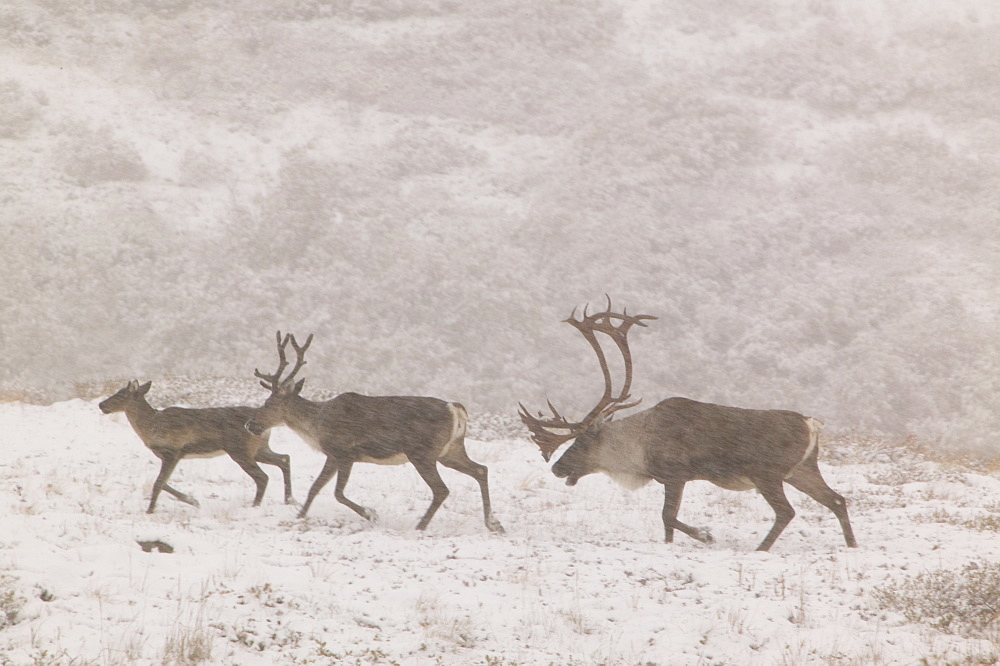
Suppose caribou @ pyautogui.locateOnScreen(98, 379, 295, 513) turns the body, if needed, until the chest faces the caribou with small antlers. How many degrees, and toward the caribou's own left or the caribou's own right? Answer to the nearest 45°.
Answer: approximately 135° to the caribou's own left

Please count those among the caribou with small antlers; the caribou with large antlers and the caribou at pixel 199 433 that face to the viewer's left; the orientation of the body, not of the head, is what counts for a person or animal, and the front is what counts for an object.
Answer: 3

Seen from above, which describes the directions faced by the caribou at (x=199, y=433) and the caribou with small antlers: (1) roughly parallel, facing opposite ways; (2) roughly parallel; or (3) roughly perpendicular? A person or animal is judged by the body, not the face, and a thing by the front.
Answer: roughly parallel

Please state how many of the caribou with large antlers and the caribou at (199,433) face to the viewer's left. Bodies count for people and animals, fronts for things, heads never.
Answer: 2

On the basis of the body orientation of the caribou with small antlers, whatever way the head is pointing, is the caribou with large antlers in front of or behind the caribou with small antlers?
behind

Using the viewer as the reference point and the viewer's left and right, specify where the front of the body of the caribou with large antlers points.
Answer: facing to the left of the viewer

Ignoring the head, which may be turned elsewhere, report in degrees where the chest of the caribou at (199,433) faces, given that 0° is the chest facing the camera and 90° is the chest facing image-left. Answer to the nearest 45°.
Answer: approximately 90°

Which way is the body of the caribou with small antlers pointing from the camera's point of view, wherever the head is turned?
to the viewer's left

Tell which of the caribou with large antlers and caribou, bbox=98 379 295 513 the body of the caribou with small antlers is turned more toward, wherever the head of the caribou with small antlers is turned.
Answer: the caribou

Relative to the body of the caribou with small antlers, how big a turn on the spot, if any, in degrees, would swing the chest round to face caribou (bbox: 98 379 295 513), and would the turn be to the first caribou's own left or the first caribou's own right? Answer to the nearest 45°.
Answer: approximately 45° to the first caribou's own right

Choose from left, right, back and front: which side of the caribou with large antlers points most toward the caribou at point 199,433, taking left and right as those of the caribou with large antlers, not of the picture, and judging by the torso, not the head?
front

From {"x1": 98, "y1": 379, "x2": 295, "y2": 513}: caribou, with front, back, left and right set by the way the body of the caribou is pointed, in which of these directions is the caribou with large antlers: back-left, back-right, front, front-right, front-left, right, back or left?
back-left

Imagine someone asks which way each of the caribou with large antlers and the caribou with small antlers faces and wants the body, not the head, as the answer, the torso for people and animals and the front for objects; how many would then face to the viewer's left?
2

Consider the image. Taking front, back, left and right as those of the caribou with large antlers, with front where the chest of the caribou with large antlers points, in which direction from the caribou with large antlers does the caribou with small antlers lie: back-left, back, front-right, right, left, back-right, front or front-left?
front
